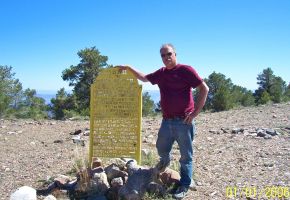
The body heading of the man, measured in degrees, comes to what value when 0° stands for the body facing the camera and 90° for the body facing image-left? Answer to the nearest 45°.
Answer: approximately 45°

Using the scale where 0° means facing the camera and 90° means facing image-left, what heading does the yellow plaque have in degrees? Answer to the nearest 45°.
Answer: approximately 0°

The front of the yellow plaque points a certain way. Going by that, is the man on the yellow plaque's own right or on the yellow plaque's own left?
on the yellow plaque's own left

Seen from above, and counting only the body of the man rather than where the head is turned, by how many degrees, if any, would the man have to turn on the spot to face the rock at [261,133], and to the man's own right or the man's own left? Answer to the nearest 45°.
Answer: approximately 180°

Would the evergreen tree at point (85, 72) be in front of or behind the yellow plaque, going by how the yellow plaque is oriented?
behind

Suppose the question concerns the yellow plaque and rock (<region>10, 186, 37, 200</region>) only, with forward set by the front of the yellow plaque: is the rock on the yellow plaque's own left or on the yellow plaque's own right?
on the yellow plaque's own right
